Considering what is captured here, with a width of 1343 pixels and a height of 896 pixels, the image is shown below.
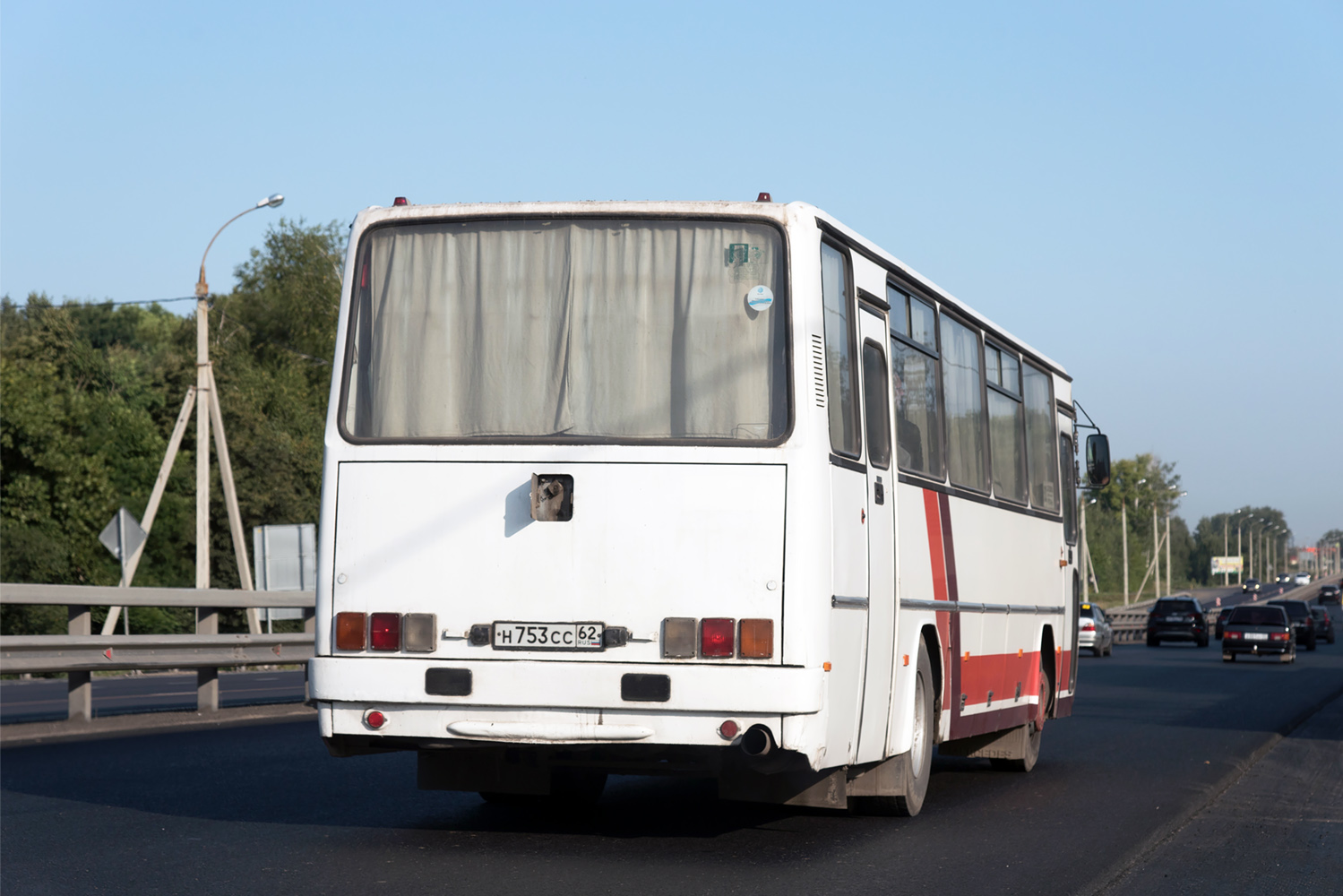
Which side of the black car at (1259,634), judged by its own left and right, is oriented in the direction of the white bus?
back

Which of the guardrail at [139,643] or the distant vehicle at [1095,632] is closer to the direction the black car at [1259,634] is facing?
the distant vehicle

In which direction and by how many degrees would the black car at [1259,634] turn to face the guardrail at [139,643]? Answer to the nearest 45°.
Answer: approximately 180°

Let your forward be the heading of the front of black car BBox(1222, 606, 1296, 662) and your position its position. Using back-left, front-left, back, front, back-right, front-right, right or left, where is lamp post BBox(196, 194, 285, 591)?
back-left

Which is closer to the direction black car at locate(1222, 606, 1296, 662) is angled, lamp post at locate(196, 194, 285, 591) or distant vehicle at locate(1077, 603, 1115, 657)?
the distant vehicle

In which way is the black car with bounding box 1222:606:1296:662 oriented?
away from the camera

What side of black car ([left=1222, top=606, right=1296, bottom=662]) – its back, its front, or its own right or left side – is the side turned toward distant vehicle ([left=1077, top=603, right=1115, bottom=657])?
left
